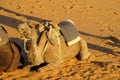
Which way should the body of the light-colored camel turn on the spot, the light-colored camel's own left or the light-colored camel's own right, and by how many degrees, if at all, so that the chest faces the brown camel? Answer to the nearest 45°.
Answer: approximately 45° to the light-colored camel's own right

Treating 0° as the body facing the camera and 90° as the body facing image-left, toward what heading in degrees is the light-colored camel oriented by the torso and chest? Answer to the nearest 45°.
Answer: approximately 45°
